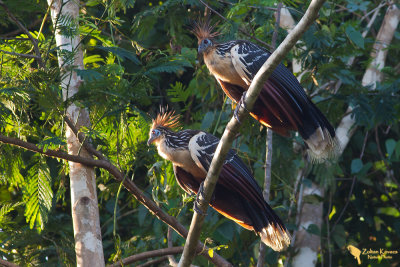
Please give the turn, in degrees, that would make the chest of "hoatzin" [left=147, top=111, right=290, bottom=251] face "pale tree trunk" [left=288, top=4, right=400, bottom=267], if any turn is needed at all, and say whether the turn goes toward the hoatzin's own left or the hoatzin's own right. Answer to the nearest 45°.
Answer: approximately 135° to the hoatzin's own right

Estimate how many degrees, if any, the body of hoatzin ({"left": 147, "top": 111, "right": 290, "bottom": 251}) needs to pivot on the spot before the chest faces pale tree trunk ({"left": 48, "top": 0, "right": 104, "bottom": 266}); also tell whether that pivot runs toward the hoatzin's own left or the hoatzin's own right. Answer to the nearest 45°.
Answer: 0° — it already faces it

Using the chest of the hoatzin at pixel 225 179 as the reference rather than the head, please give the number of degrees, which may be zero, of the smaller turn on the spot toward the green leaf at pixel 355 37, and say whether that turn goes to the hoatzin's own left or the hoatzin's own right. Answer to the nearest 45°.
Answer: approximately 135° to the hoatzin's own right

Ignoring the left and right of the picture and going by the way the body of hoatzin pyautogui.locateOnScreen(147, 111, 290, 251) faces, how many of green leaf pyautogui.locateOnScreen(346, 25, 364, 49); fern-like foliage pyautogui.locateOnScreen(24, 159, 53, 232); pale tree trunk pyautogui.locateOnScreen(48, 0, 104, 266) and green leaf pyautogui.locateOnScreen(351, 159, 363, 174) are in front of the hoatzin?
2

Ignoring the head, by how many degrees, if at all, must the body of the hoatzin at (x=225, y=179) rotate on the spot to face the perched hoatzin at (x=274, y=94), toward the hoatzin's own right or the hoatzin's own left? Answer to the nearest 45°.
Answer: approximately 135° to the hoatzin's own right

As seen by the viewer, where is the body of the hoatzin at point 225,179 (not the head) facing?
to the viewer's left

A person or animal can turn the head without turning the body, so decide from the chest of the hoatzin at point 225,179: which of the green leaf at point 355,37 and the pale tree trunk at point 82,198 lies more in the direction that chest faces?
the pale tree trunk

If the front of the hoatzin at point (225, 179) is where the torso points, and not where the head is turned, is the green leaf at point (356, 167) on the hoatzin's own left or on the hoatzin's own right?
on the hoatzin's own right

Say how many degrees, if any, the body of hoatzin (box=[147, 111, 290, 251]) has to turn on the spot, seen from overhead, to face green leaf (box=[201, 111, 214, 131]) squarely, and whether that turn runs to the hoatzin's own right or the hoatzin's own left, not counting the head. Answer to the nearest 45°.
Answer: approximately 90° to the hoatzin's own right

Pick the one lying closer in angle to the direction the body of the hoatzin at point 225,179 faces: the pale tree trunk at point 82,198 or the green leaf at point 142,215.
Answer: the pale tree trunk
